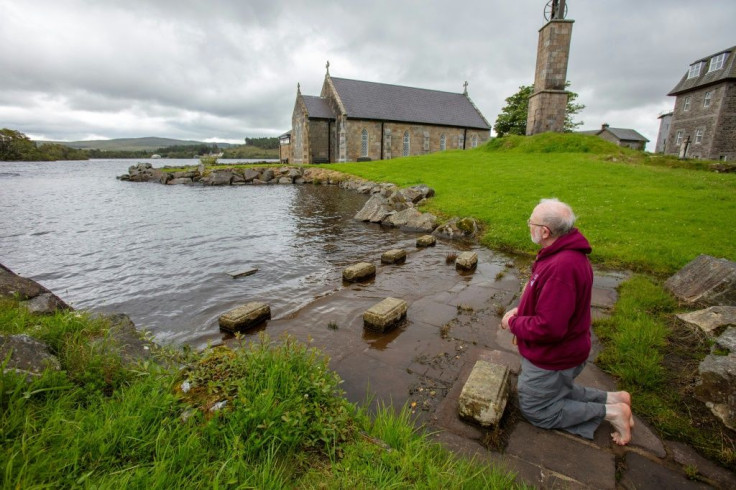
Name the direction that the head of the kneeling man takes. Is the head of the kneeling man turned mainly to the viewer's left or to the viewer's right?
to the viewer's left

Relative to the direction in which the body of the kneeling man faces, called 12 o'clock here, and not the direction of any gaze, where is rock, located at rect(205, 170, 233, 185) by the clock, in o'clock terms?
The rock is roughly at 1 o'clock from the kneeling man.

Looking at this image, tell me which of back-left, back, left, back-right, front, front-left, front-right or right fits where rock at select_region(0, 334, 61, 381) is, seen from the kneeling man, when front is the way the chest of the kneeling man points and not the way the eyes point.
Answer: front-left

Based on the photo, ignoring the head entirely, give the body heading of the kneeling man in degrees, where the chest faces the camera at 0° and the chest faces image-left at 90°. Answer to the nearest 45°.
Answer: approximately 90°

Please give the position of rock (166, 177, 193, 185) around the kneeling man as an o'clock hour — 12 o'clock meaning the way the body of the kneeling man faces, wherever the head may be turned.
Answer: The rock is roughly at 1 o'clock from the kneeling man.

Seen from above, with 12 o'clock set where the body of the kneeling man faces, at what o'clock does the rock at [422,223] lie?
The rock is roughly at 2 o'clock from the kneeling man.

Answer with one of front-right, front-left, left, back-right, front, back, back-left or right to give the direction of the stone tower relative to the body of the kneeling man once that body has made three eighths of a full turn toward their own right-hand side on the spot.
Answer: front-left

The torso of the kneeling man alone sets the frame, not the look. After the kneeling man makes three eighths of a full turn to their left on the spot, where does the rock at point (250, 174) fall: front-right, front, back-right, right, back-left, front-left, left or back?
back

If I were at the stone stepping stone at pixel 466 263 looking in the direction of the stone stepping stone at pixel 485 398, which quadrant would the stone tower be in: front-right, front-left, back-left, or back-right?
back-left

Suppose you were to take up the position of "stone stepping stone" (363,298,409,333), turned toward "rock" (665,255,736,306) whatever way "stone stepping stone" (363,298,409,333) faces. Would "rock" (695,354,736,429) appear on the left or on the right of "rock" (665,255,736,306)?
right

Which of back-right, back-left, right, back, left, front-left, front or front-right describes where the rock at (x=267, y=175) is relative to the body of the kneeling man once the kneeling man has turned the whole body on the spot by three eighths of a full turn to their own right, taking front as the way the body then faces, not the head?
left

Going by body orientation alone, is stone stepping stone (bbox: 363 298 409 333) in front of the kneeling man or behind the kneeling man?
in front

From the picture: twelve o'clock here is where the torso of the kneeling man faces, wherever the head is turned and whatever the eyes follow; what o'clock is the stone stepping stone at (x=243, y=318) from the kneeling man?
The stone stepping stone is roughly at 12 o'clock from the kneeling man.

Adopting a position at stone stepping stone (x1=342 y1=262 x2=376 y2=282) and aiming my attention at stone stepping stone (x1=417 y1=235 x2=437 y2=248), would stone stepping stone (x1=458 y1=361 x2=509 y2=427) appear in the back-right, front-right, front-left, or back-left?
back-right
